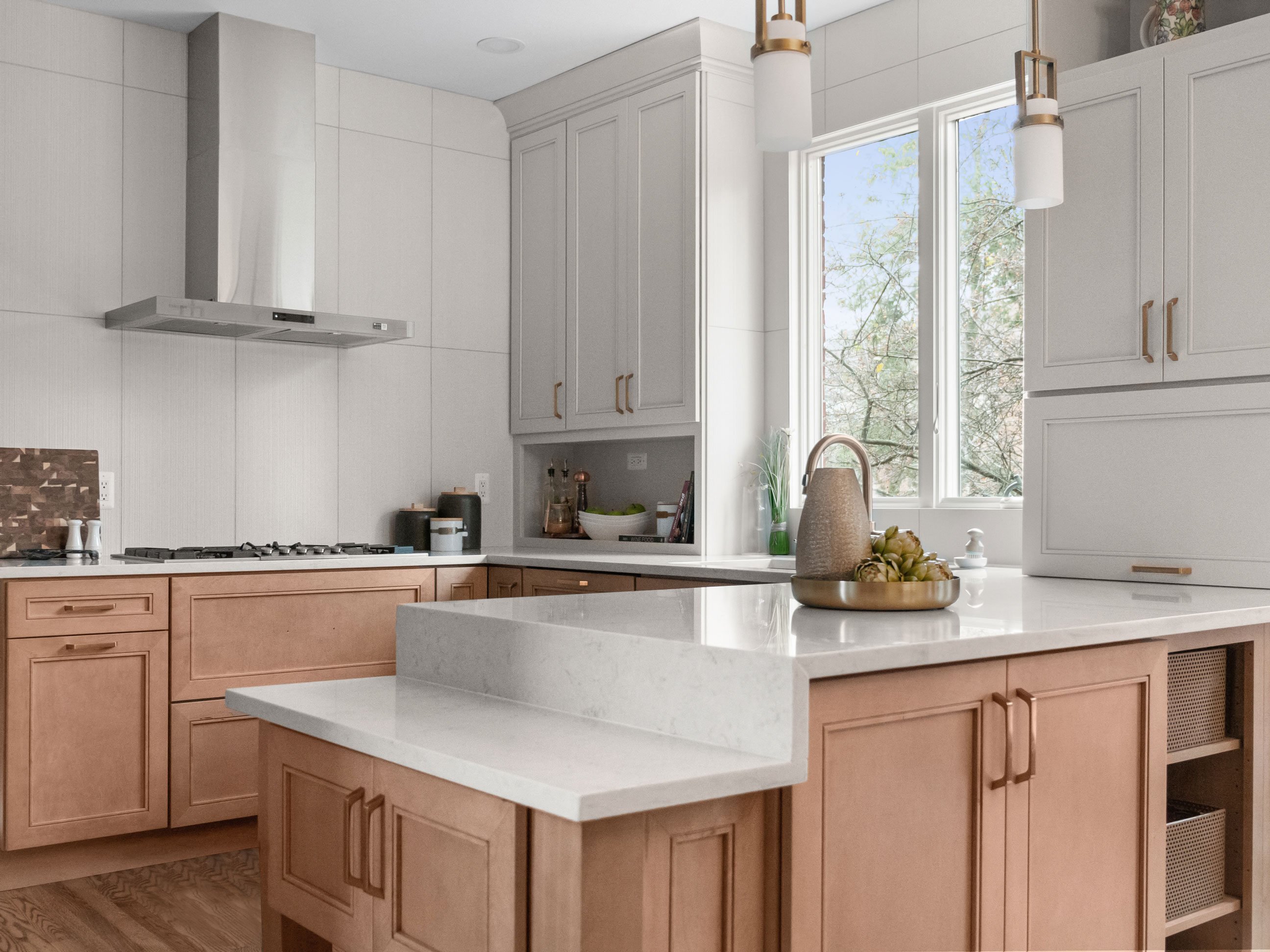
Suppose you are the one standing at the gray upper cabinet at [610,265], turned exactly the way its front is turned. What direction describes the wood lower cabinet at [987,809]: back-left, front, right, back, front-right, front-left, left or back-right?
front-left

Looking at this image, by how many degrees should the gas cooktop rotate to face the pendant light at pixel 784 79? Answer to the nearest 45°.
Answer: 0° — it already faces it

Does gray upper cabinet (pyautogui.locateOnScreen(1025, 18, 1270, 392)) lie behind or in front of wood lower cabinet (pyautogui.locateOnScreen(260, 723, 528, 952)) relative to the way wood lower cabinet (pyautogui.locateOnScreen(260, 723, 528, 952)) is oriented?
behind

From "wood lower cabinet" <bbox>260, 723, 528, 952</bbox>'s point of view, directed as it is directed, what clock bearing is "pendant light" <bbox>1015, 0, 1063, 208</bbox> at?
The pendant light is roughly at 7 o'clock from the wood lower cabinet.

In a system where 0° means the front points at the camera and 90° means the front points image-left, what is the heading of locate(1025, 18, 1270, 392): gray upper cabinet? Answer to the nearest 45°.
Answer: approximately 45°

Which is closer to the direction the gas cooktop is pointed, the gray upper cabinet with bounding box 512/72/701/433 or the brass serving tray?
the brass serving tray

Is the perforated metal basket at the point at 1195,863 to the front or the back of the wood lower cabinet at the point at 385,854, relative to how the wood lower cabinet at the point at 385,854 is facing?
to the back

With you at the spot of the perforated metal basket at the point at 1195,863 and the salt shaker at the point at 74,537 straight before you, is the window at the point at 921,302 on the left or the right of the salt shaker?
right

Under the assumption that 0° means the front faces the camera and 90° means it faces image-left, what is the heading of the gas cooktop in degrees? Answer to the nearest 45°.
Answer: approximately 0°

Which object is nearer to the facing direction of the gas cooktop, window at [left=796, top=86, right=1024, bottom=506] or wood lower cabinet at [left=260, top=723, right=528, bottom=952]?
the wood lower cabinet

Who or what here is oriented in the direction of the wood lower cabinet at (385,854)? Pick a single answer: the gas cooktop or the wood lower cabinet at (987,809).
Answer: the gas cooktop

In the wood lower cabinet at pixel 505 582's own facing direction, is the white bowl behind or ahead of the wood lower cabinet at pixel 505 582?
behind

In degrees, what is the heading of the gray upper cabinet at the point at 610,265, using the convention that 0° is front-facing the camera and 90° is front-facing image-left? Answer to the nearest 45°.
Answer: approximately 45°
